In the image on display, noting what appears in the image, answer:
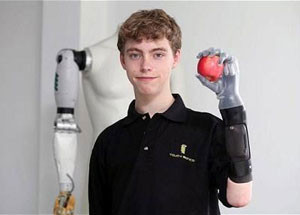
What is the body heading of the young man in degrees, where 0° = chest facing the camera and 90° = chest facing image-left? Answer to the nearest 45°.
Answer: approximately 0°
